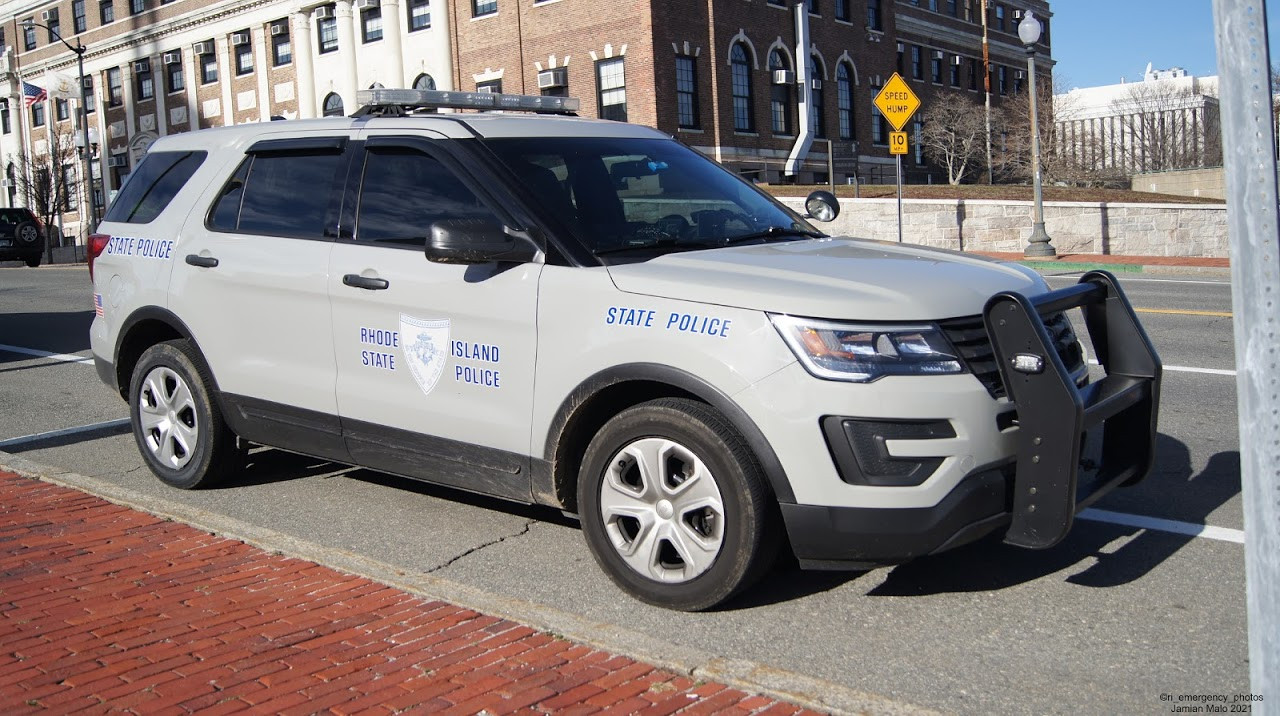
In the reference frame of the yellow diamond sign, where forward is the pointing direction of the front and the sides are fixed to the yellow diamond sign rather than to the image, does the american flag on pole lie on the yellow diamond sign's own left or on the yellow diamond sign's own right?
on the yellow diamond sign's own right

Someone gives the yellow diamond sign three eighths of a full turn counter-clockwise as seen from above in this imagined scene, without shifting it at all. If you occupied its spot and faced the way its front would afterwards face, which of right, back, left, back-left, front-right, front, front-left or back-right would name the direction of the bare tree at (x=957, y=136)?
front-left

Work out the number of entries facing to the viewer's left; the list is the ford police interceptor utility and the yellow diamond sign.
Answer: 0

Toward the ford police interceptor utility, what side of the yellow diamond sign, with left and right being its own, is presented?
front

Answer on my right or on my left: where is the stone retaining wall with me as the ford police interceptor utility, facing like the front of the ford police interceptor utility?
on my left

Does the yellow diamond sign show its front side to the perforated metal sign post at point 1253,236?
yes

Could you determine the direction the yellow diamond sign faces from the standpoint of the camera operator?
facing the viewer

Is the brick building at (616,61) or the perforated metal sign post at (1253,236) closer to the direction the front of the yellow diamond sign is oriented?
the perforated metal sign post

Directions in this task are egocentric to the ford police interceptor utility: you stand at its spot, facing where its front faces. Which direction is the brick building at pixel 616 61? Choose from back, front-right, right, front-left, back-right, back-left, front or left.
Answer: back-left

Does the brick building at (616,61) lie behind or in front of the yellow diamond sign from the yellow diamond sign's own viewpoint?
behind

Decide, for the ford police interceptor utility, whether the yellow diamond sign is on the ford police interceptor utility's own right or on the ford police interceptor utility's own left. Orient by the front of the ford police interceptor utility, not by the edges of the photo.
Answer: on the ford police interceptor utility's own left

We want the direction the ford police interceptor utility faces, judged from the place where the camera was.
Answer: facing the viewer and to the right of the viewer
